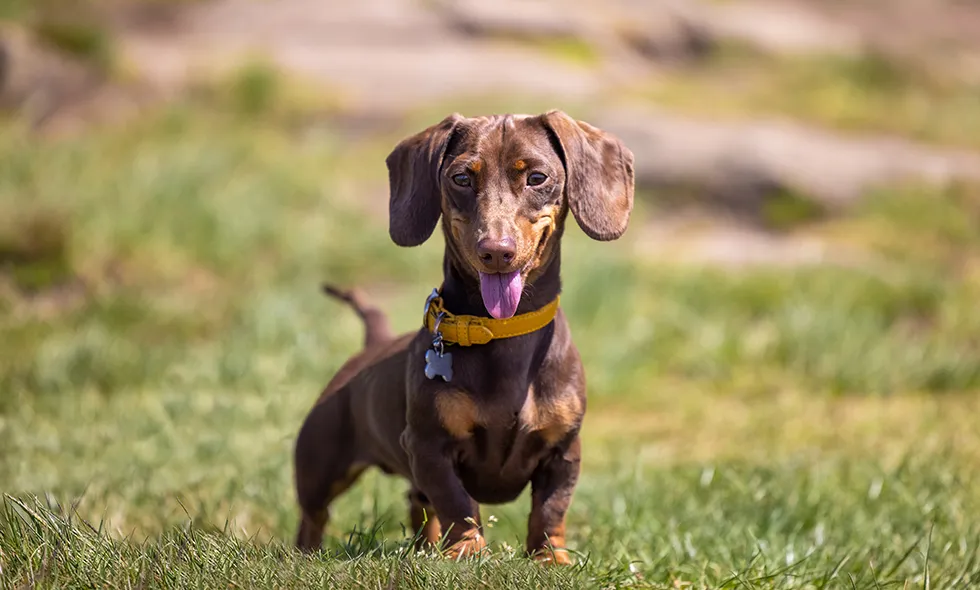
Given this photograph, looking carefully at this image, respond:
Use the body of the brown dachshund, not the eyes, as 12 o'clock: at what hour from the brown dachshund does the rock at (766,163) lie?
The rock is roughly at 8 o'clock from the brown dachshund.

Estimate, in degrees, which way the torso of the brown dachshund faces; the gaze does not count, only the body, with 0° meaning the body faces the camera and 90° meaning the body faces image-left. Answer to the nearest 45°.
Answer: approximately 315°
